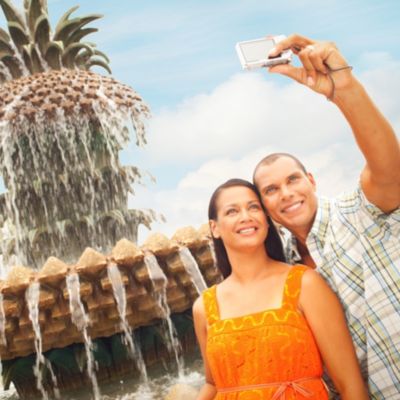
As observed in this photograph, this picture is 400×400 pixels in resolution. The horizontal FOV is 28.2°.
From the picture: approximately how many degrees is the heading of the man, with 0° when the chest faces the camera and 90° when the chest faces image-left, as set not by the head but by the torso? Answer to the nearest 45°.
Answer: approximately 45°

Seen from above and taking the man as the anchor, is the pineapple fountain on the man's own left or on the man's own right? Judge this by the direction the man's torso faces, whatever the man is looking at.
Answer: on the man's own right

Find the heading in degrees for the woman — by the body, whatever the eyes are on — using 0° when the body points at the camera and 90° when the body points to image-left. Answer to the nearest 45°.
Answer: approximately 0°
